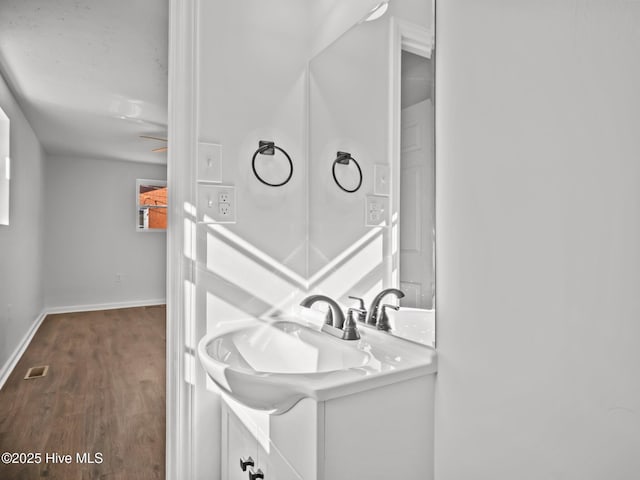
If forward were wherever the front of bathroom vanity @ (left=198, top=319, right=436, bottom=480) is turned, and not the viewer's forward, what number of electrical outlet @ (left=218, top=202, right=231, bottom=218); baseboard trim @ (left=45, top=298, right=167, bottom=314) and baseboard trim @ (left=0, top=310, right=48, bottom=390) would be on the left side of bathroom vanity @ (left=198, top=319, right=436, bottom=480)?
0

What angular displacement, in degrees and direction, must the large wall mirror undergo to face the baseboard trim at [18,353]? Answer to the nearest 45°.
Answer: approximately 90° to its right

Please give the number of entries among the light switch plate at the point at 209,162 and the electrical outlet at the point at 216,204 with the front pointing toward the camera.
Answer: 2

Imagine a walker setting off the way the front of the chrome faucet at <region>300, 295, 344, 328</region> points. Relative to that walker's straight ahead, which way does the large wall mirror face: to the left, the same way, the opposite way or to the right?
the same way

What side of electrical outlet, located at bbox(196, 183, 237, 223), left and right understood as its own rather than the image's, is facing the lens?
front

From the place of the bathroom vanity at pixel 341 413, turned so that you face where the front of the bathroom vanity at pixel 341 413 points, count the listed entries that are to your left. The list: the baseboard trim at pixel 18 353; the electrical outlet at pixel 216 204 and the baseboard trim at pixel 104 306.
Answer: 0

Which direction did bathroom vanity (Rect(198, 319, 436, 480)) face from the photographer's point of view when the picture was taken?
facing the viewer and to the left of the viewer

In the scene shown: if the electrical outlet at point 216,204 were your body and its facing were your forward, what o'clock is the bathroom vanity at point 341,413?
The bathroom vanity is roughly at 11 o'clock from the electrical outlet.

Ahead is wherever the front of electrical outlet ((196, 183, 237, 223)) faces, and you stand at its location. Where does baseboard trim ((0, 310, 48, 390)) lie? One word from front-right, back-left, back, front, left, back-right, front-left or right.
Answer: back-right

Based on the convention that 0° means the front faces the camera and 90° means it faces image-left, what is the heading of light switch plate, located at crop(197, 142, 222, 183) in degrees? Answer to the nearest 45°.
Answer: approximately 0°
